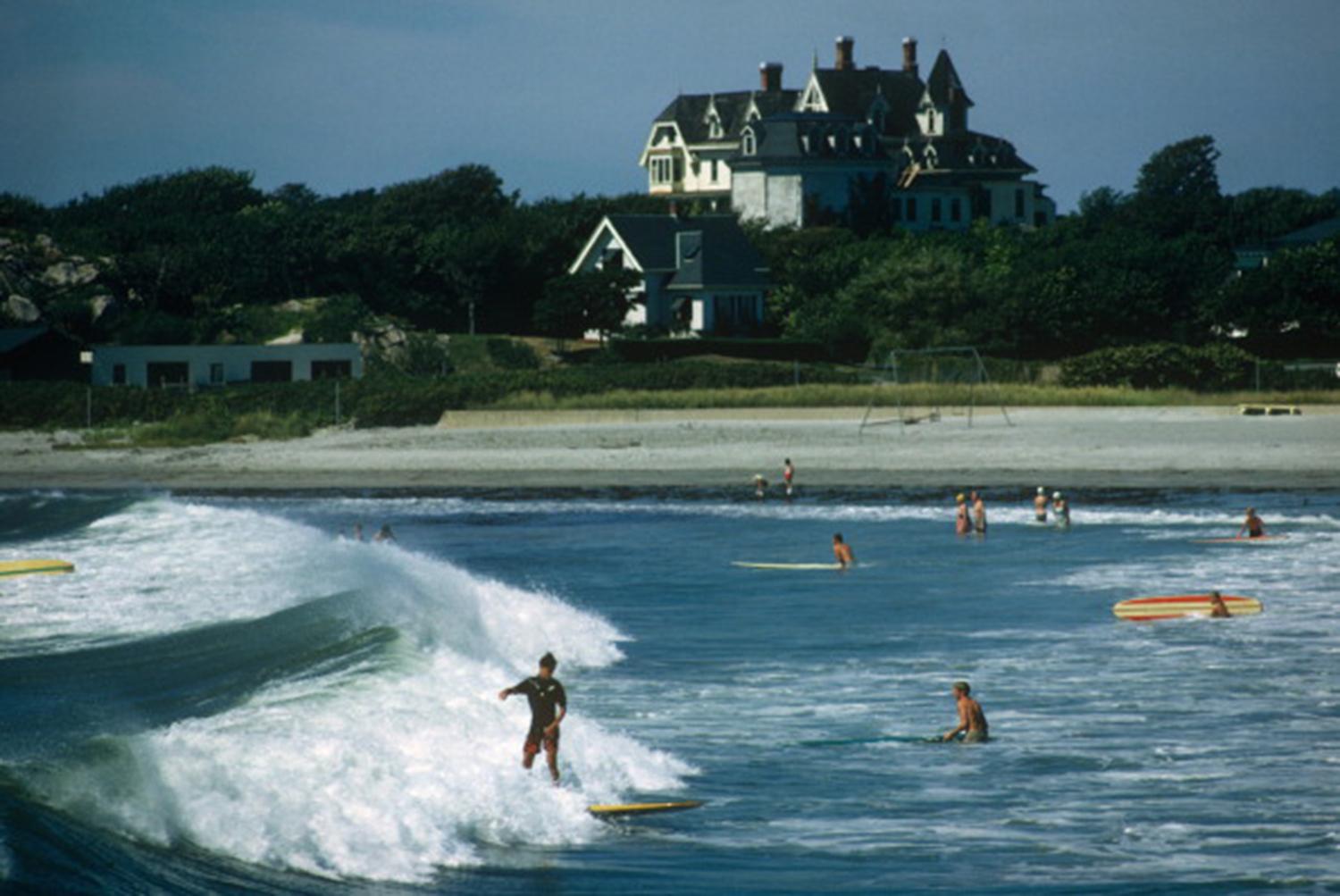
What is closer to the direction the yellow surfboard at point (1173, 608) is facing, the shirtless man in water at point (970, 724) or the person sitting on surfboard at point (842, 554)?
the person sitting on surfboard

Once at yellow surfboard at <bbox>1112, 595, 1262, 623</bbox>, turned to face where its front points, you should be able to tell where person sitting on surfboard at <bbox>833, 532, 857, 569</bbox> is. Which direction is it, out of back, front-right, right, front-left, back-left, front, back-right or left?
front-right

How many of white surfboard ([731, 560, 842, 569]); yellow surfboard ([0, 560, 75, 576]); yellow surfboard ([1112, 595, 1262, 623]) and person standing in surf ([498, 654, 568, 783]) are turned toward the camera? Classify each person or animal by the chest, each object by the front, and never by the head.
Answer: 1

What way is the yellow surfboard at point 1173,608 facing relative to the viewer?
to the viewer's left

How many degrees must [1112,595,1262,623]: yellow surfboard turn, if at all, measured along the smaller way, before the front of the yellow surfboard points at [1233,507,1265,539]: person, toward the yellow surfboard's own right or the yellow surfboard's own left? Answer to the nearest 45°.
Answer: approximately 90° to the yellow surfboard's own right

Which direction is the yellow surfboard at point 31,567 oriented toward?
to the viewer's right

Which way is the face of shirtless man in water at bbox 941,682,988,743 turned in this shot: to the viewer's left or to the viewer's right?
to the viewer's left

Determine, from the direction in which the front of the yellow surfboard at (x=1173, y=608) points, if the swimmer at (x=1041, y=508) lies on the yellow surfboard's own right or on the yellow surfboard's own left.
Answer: on the yellow surfboard's own right

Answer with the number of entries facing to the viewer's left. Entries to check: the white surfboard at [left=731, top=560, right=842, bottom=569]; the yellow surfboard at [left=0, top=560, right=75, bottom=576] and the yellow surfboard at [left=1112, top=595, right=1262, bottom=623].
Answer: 2

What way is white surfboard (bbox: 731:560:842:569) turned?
to the viewer's left
